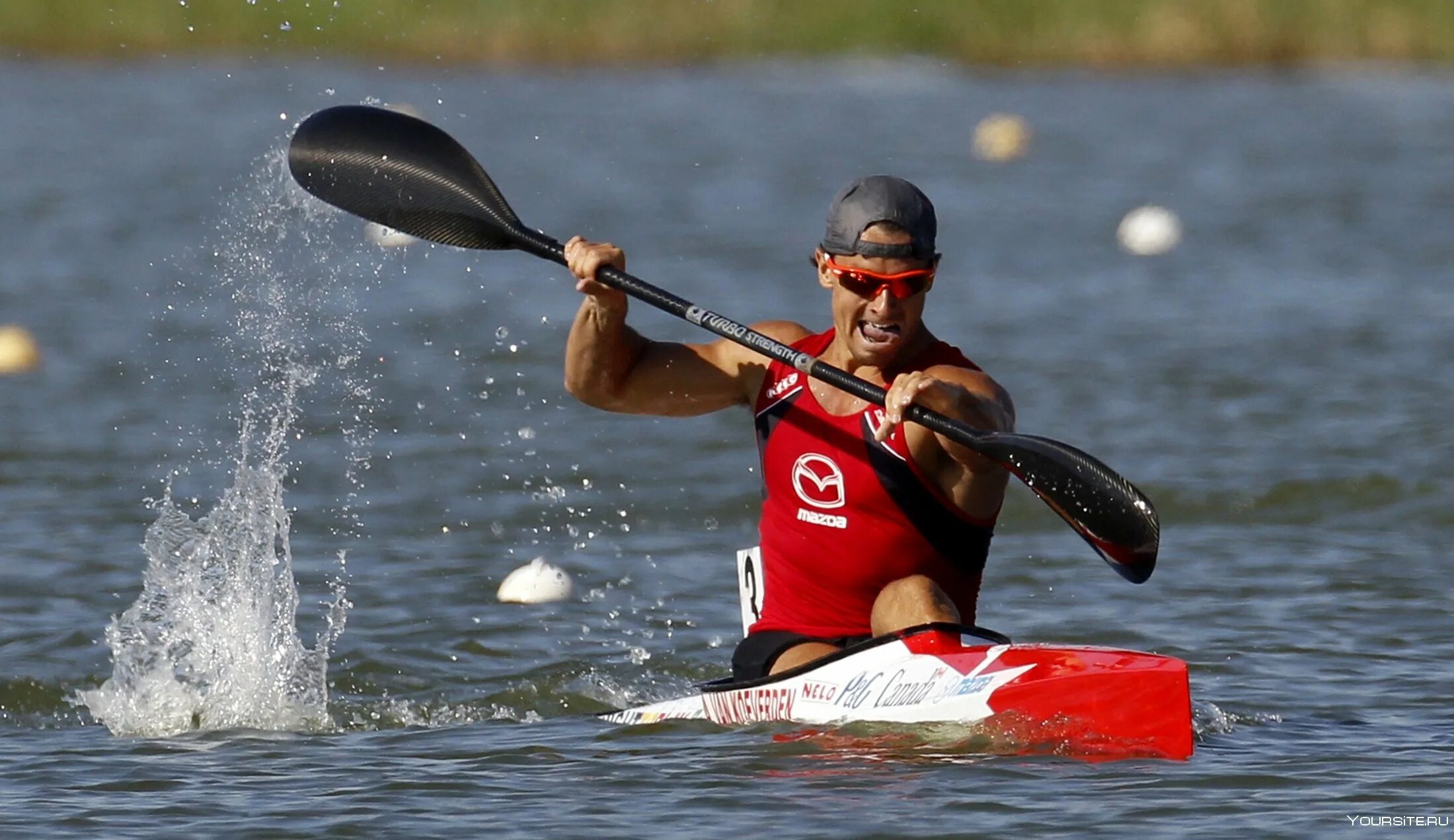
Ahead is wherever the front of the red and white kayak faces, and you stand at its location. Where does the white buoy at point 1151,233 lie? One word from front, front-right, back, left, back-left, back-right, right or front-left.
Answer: back-left

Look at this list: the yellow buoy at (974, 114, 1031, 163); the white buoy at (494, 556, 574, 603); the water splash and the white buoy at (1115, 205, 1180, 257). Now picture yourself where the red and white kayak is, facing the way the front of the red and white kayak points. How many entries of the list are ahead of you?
0

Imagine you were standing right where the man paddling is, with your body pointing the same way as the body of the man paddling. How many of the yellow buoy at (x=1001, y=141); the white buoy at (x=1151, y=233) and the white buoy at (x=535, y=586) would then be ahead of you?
0

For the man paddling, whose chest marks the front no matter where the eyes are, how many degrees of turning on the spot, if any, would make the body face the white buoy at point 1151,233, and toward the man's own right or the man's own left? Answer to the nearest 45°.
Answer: approximately 180°

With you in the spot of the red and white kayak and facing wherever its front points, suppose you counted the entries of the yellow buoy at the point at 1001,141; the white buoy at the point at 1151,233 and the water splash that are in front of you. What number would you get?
0

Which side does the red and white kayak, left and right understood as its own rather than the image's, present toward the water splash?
right

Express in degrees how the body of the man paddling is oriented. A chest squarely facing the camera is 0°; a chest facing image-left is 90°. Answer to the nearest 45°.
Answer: approximately 0°

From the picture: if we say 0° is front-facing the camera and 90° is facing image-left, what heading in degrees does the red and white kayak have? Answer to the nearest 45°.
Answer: approximately 315°

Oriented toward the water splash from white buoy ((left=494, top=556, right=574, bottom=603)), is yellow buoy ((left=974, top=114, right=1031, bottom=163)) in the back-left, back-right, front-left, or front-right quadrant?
back-right

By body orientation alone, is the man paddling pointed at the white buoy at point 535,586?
no

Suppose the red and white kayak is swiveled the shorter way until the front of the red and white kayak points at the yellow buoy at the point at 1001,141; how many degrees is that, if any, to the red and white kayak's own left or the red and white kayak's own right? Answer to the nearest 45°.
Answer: approximately 135° to the red and white kayak's own left

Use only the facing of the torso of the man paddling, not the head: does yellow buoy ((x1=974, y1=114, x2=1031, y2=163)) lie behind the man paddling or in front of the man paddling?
behind
